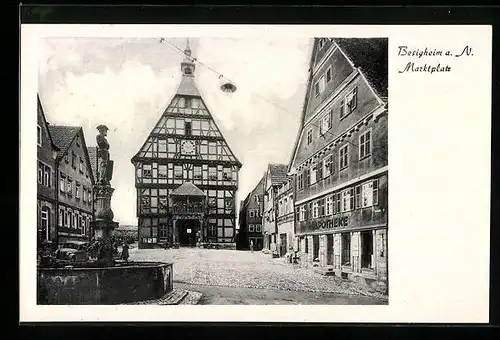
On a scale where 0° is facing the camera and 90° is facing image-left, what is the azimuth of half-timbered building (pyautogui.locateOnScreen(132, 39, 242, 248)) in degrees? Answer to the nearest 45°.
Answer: approximately 0°
